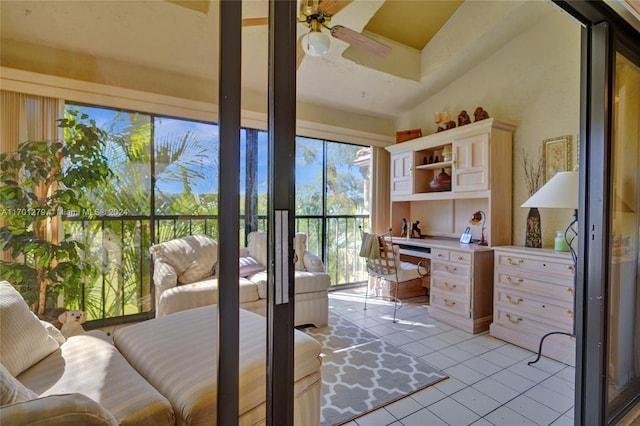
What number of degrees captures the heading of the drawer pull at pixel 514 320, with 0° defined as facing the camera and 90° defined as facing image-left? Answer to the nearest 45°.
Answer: approximately 45°

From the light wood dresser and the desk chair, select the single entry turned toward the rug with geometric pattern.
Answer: the light wood dresser

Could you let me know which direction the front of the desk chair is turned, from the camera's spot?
facing away from the viewer and to the right of the viewer

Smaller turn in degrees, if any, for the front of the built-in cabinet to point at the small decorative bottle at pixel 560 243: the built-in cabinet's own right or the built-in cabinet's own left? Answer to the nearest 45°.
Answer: approximately 90° to the built-in cabinet's own left

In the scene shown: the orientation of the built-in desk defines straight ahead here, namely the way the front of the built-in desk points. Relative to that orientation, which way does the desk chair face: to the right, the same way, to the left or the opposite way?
the opposite way

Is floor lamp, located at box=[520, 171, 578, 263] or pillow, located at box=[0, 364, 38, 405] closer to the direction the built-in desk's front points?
the pillow
